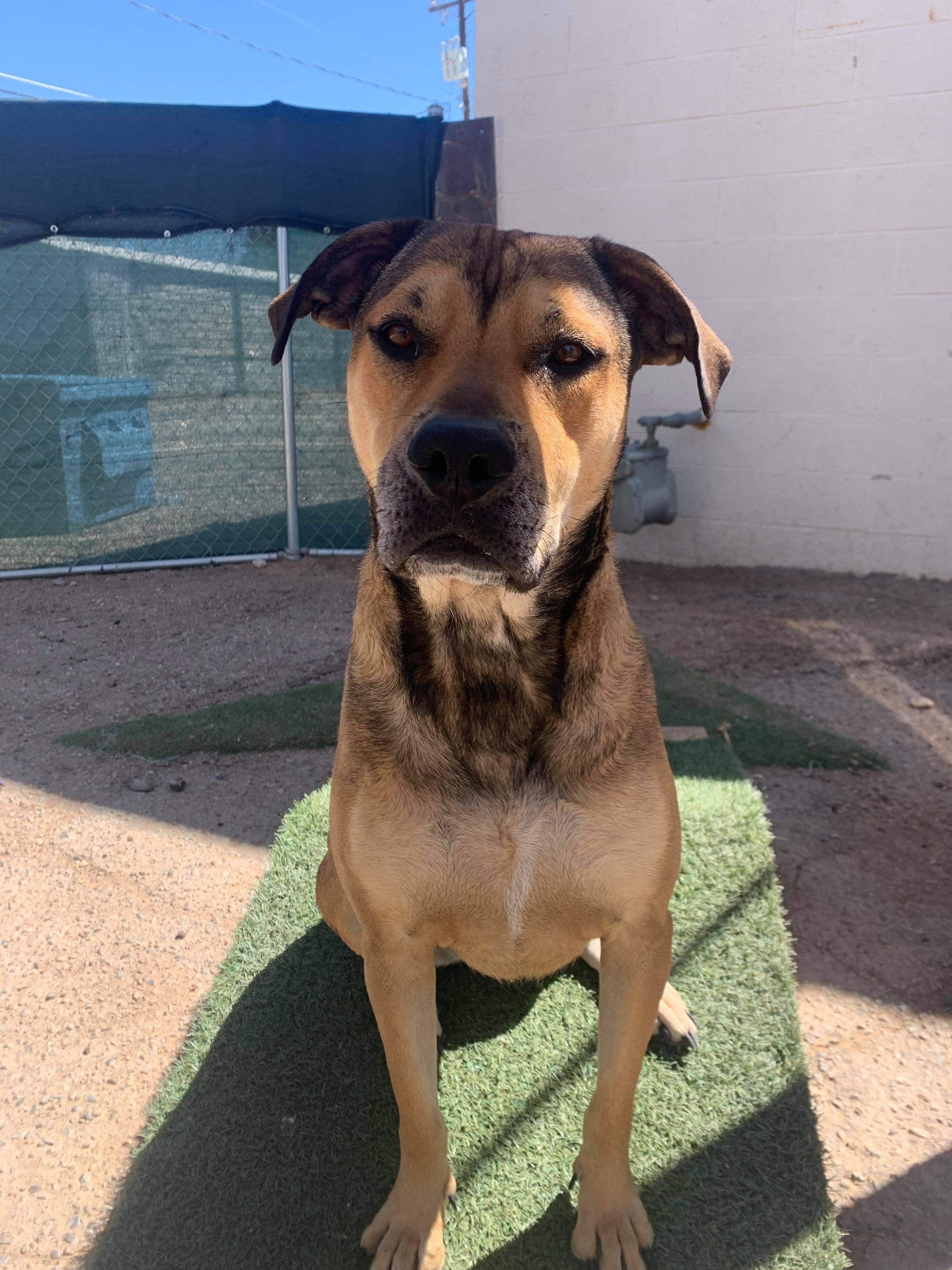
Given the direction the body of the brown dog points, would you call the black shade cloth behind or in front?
behind

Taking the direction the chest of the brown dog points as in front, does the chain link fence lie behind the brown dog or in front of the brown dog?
behind
